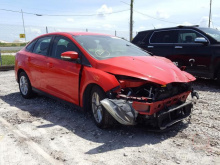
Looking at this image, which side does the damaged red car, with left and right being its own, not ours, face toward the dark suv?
left

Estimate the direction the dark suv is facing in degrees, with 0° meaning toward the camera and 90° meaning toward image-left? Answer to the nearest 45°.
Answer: approximately 315°

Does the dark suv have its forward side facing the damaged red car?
no

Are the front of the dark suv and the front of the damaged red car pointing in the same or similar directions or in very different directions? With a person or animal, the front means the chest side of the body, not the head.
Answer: same or similar directions

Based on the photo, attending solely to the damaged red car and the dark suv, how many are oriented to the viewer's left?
0
